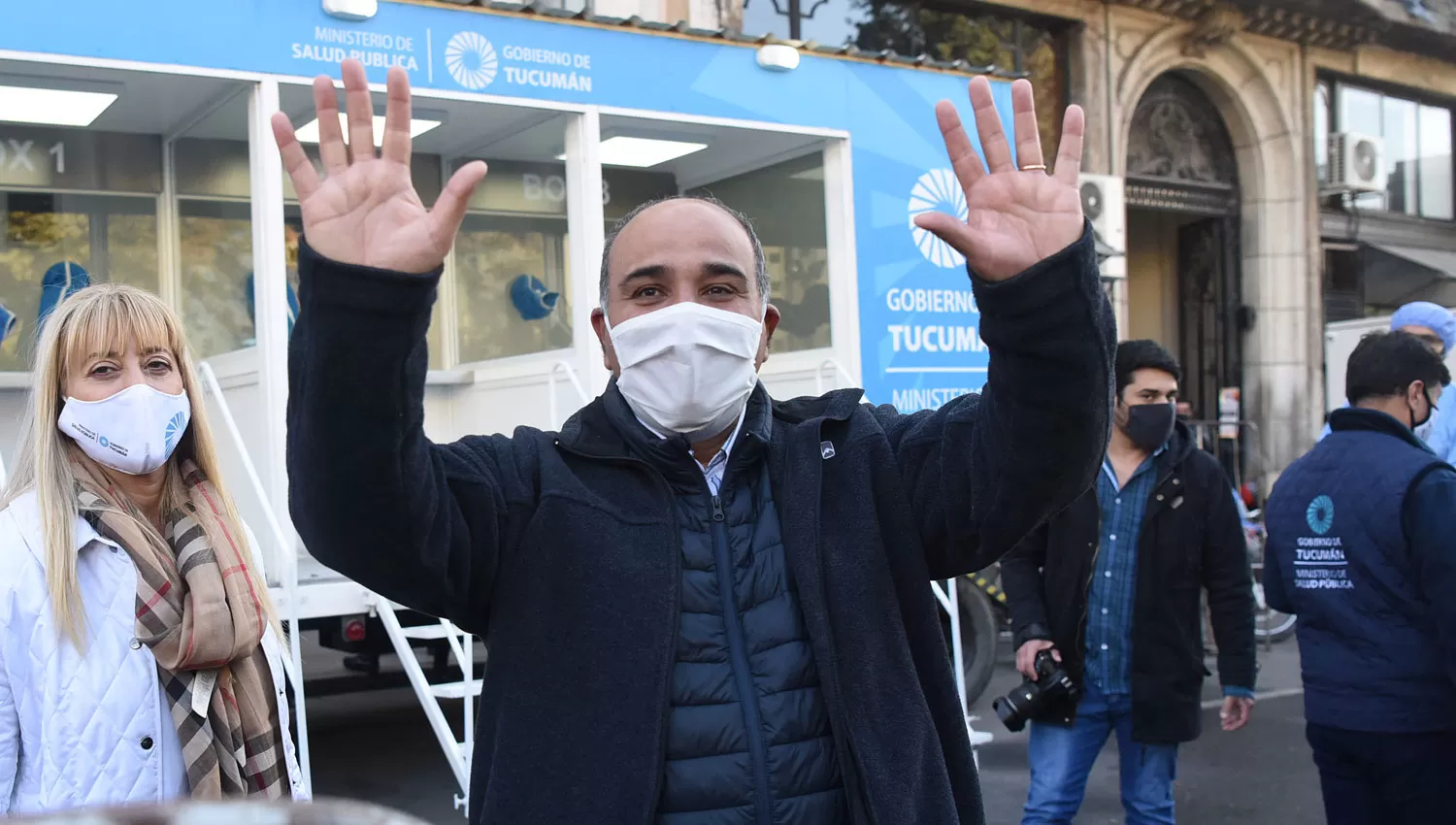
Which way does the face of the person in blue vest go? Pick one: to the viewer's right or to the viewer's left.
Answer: to the viewer's right

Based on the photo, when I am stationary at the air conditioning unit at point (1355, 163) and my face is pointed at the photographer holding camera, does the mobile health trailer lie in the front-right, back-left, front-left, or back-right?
front-right

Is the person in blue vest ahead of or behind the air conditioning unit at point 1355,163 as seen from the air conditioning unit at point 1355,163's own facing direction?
ahead

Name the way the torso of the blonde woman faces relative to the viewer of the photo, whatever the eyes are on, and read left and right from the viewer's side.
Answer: facing the viewer and to the right of the viewer

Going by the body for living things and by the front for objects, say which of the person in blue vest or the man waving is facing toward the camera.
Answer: the man waving

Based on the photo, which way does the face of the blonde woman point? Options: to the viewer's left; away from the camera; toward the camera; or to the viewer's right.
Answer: toward the camera

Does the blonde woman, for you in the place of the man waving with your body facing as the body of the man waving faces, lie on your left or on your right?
on your right

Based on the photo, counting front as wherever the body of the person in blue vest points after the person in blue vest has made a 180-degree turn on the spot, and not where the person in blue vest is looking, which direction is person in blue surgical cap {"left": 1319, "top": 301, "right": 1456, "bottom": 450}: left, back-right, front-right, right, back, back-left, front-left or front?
back-right

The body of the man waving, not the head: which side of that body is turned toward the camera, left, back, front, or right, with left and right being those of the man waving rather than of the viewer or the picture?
front

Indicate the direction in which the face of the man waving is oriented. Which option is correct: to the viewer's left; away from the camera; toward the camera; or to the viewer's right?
toward the camera

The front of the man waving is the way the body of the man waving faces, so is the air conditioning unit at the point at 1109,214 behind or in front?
behind
